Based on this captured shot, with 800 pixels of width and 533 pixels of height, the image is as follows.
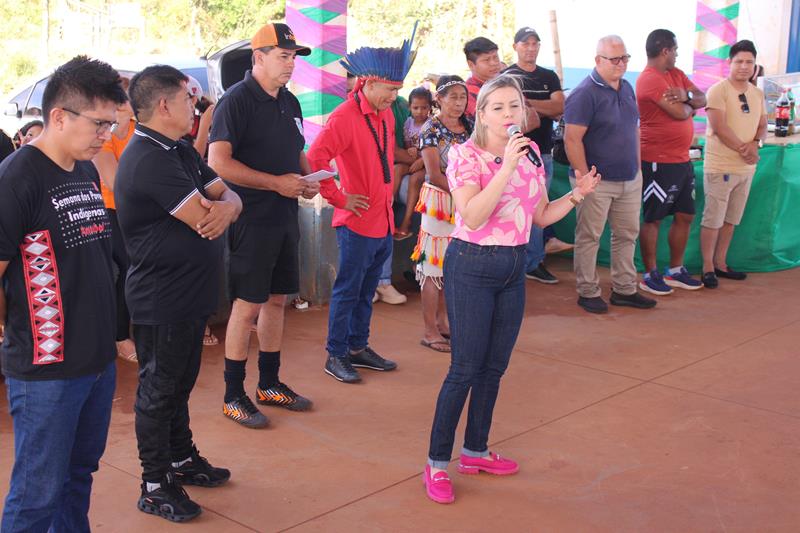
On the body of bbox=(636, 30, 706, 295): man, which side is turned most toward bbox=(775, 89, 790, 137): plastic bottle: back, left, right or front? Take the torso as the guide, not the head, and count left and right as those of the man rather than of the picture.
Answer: left

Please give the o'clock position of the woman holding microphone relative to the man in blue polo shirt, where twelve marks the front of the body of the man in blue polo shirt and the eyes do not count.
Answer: The woman holding microphone is roughly at 2 o'clock from the man in blue polo shirt.

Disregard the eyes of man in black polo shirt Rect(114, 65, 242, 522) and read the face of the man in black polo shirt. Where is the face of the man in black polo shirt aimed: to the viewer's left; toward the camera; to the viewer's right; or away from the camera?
to the viewer's right

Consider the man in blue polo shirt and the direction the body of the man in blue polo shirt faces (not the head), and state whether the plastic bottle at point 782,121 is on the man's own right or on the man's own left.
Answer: on the man's own left

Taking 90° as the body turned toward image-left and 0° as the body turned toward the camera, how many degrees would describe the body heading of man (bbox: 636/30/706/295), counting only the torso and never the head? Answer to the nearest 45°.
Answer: approximately 315°

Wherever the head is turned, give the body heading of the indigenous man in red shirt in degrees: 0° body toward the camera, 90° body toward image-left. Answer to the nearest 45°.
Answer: approximately 315°

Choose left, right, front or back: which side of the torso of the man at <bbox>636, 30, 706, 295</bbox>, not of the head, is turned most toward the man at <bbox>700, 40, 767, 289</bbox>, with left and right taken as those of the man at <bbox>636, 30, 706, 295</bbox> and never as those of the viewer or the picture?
left

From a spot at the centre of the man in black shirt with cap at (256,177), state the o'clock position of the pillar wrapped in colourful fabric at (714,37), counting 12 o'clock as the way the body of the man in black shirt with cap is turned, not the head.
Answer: The pillar wrapped in colourful fabric is roughly at 9 o'clock from the man in black shirt with cap.

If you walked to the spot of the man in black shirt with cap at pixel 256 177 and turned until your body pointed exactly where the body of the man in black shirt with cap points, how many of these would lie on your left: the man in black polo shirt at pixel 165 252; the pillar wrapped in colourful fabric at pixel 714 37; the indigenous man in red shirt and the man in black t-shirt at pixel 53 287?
2

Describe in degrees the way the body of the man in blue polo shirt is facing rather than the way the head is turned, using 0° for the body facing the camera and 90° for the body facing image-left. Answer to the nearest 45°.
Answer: approximately 315°
